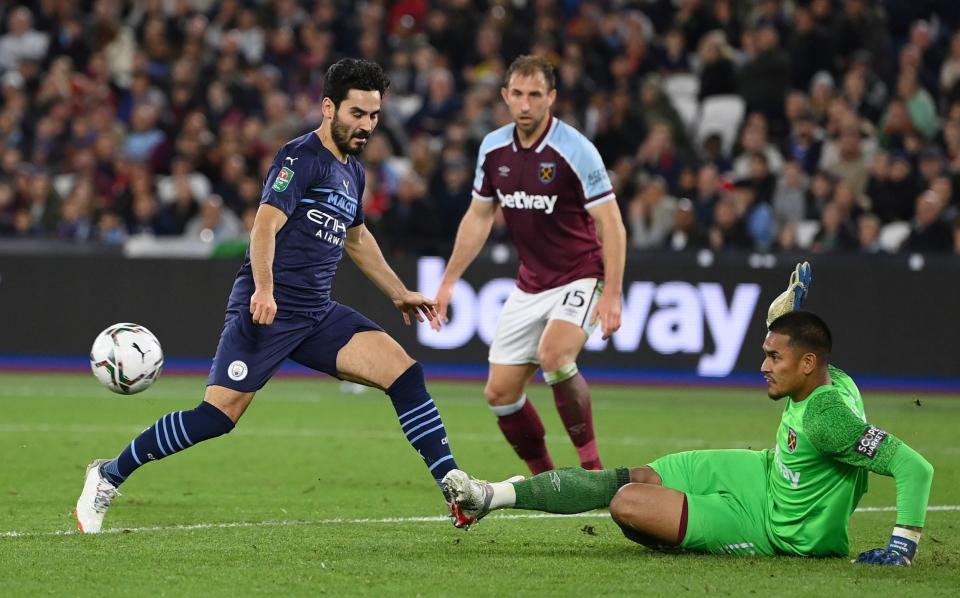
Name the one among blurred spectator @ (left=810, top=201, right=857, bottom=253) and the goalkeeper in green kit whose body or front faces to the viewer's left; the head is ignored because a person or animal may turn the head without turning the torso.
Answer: the goalkeeper in green kit

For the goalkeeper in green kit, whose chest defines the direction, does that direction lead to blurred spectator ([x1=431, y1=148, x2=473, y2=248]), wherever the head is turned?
no

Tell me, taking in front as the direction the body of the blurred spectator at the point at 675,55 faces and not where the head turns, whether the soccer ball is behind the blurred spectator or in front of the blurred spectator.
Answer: in front

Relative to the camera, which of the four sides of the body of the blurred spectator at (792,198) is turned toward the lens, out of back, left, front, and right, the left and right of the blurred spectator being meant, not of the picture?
front

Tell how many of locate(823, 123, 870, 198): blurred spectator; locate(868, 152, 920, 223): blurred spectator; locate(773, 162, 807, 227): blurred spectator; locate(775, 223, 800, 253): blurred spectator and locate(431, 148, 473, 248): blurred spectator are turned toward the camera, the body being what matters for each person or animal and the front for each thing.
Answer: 5

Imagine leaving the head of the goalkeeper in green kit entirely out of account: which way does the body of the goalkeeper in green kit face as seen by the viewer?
to the viewer's left

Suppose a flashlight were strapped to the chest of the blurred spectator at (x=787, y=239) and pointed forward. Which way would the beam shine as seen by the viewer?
toward the camera

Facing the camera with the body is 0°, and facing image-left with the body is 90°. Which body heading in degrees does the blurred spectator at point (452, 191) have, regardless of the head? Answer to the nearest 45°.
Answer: approximately 0°

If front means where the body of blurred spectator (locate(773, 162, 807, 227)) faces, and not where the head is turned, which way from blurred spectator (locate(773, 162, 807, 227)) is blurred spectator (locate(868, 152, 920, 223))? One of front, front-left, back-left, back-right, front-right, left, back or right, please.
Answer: left

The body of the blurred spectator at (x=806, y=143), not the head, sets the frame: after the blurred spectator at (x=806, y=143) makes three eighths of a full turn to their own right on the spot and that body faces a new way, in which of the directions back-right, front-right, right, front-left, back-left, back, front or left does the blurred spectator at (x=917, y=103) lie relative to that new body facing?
back-right

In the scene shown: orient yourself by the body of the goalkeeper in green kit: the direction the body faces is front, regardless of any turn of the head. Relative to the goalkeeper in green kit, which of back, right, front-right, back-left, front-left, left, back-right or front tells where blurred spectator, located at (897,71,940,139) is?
right

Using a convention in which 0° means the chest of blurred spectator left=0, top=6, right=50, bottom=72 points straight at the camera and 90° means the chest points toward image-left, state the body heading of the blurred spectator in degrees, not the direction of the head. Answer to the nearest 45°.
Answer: approximately 0°

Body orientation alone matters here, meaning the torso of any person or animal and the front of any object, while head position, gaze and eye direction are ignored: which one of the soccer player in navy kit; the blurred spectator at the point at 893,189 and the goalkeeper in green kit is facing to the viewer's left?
the goalkeeper in green kit

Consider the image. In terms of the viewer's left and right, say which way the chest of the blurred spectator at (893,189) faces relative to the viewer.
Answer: facing the viewer
